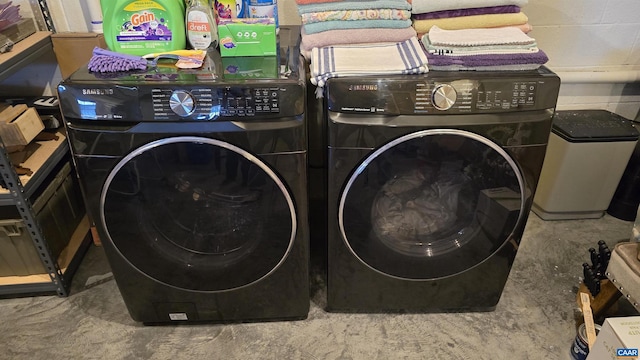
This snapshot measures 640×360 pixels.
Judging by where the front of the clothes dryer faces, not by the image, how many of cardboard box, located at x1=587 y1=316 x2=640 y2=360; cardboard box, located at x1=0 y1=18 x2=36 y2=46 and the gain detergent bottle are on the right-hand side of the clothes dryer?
2

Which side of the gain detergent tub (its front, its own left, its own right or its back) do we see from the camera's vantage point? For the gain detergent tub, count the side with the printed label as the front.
front

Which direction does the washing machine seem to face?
toward the camera

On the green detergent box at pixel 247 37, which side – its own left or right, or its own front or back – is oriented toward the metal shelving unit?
right

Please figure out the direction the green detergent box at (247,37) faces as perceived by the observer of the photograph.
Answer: facing the viewer

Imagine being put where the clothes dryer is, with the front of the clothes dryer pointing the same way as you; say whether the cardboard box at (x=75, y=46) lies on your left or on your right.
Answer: on your right

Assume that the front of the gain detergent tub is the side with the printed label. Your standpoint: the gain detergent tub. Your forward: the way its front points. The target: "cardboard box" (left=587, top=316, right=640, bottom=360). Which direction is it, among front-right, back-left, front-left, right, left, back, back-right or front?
front-left

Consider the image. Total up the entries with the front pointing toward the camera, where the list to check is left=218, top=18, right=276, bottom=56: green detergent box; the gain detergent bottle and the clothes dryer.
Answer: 3

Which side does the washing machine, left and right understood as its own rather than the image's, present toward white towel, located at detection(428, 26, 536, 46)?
left

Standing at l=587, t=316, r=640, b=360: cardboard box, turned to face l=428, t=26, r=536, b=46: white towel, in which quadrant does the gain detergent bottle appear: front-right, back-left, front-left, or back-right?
front-left

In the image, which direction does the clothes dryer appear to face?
toward the camera

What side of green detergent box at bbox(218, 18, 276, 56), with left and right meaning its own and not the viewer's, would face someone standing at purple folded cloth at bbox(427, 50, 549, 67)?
left
